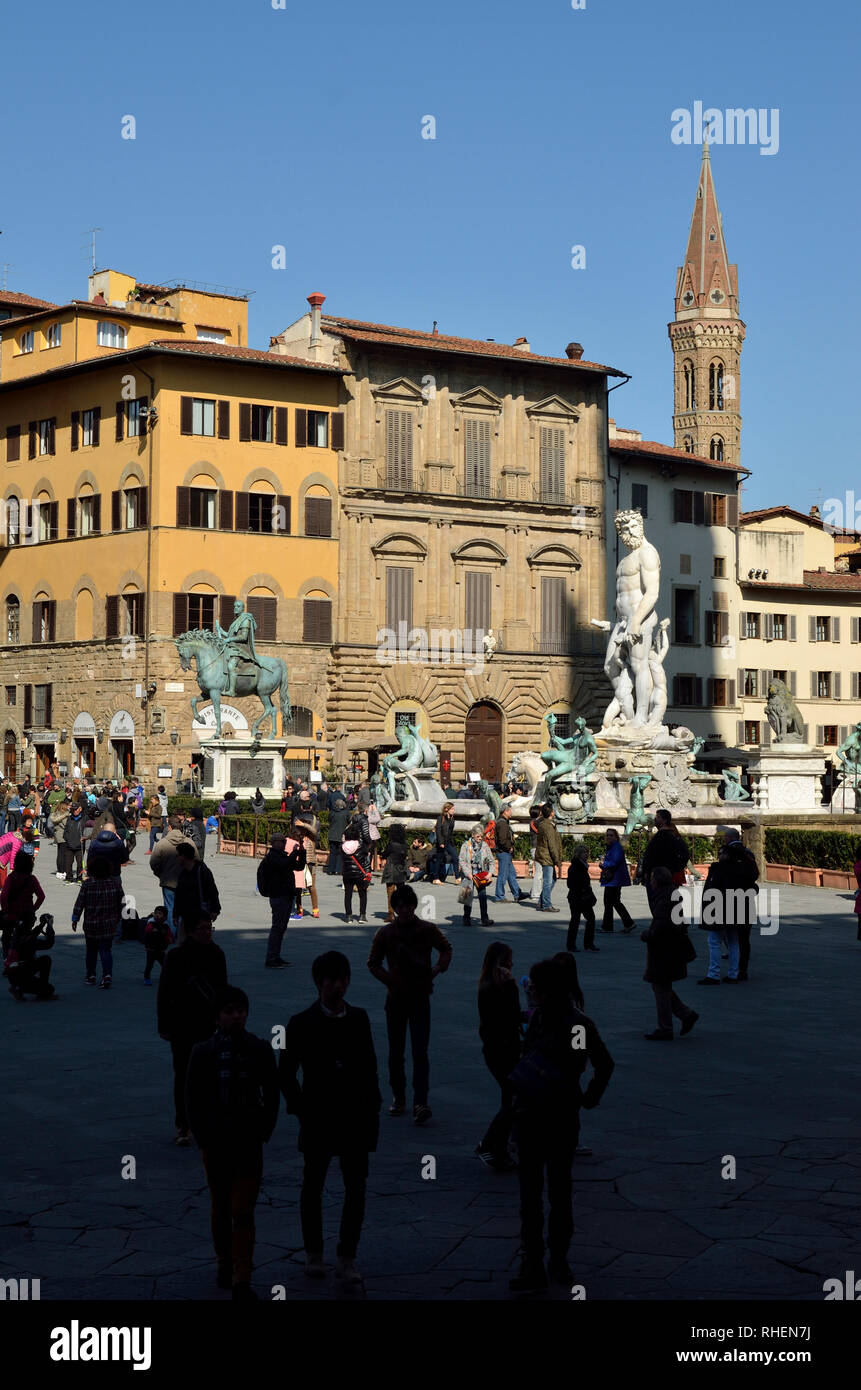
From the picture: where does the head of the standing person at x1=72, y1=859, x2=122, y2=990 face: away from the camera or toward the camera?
away from the camera

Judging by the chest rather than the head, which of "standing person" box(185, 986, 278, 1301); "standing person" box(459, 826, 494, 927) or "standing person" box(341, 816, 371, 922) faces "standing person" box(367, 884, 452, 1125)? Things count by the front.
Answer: "standing person" box(459, 826, 494, 927)

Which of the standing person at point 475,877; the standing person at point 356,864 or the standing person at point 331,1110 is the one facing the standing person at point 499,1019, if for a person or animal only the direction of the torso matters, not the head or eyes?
the standing person at point 475,877
